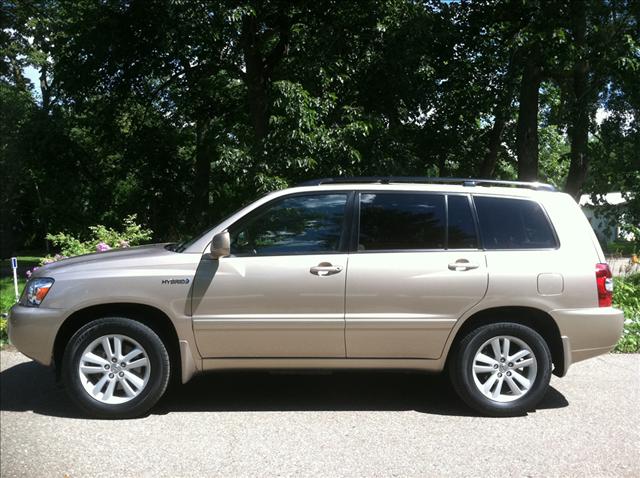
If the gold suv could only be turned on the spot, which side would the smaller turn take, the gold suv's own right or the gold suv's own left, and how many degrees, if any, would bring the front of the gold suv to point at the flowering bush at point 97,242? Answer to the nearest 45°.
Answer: approximately 45° to the gold suv's own right

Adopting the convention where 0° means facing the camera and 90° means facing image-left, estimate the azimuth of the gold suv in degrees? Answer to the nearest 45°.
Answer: approximately 90°
